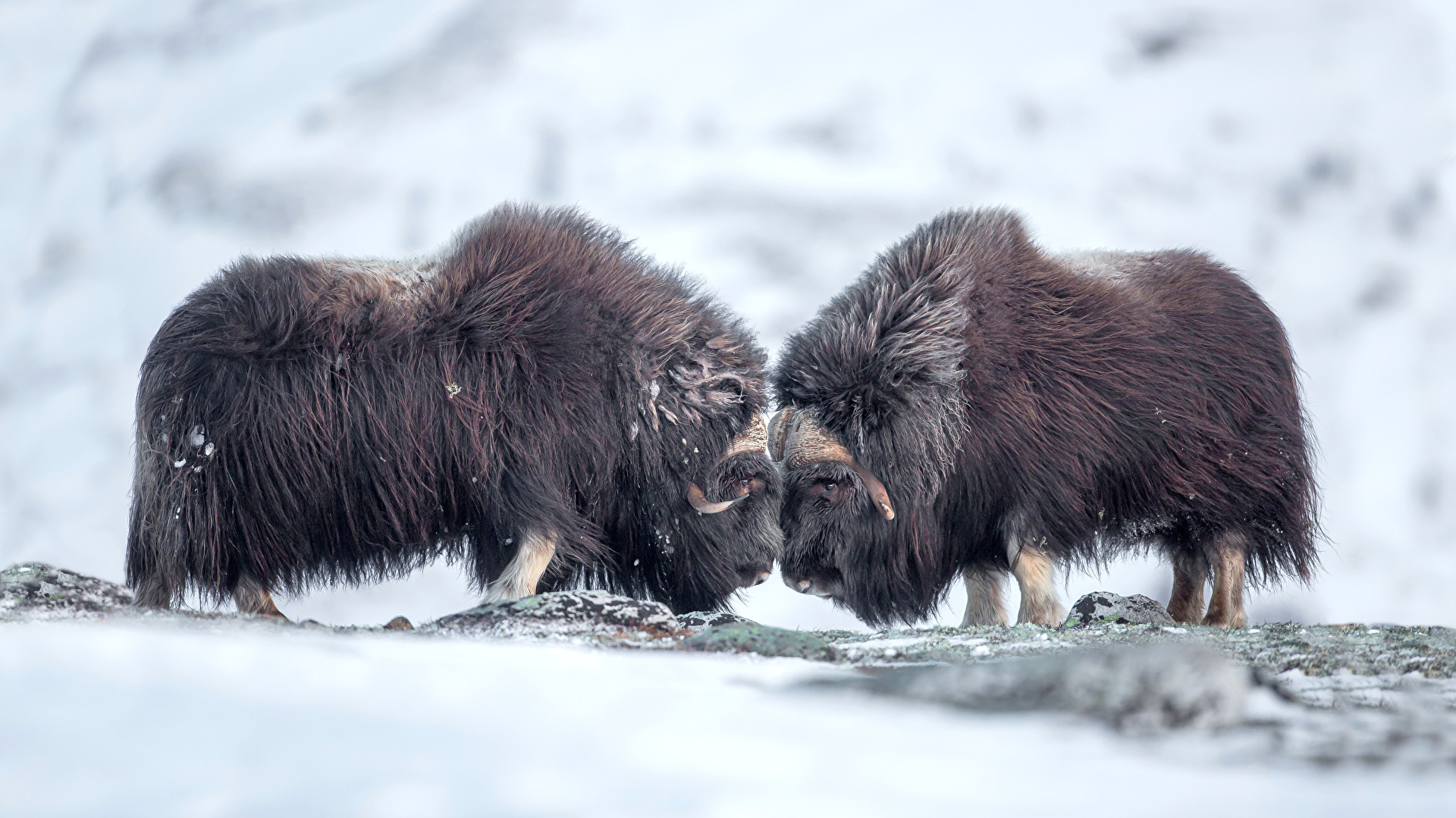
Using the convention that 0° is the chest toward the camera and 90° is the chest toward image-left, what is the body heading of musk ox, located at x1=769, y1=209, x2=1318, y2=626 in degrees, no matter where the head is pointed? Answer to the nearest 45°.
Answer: approximately 90°

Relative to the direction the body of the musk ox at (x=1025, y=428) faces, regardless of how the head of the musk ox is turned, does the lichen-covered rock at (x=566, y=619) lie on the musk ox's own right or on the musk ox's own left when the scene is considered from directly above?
on the musk ox's own left

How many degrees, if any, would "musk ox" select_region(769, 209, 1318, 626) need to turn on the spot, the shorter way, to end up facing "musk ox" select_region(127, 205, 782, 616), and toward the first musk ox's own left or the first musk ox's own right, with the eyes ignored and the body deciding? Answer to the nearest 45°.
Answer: approximately 45° to the first musk ox's own left

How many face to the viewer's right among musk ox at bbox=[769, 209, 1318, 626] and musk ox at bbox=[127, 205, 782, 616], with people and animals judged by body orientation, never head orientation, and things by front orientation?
1

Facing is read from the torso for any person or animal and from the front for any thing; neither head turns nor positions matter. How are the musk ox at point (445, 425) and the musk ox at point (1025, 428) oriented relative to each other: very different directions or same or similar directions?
very different directions

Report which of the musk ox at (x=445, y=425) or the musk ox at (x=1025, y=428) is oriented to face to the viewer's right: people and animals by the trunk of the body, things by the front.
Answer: the musk ox at (x=445, y=425)

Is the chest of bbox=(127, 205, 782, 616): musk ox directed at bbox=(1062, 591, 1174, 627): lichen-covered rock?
yes

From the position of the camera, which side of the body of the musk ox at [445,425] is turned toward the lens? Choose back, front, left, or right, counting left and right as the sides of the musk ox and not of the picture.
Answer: right
